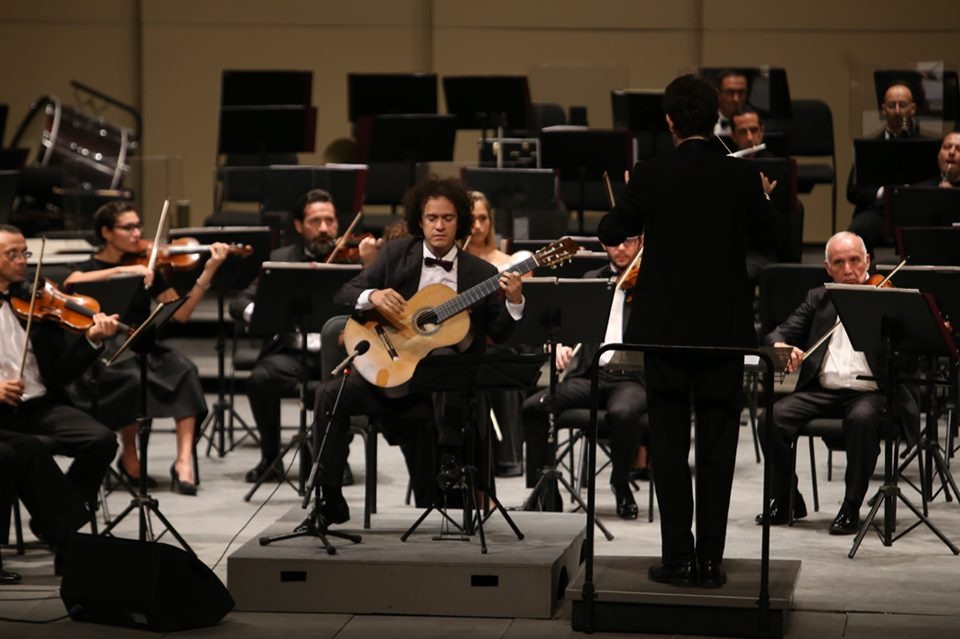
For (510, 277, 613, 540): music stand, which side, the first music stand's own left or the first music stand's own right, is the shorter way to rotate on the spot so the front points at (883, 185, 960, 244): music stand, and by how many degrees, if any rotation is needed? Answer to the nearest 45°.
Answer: approximately 45° to the first music stand's own right

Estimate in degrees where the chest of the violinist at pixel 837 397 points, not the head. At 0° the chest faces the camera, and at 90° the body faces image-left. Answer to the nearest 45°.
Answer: approximately 0°

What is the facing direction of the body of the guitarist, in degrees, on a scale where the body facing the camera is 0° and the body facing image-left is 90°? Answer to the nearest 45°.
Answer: approximately 0°

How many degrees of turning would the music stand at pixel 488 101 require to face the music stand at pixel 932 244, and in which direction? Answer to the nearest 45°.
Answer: approximately 135° to its right

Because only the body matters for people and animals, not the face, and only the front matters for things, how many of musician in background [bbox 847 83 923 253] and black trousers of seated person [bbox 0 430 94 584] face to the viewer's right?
1
